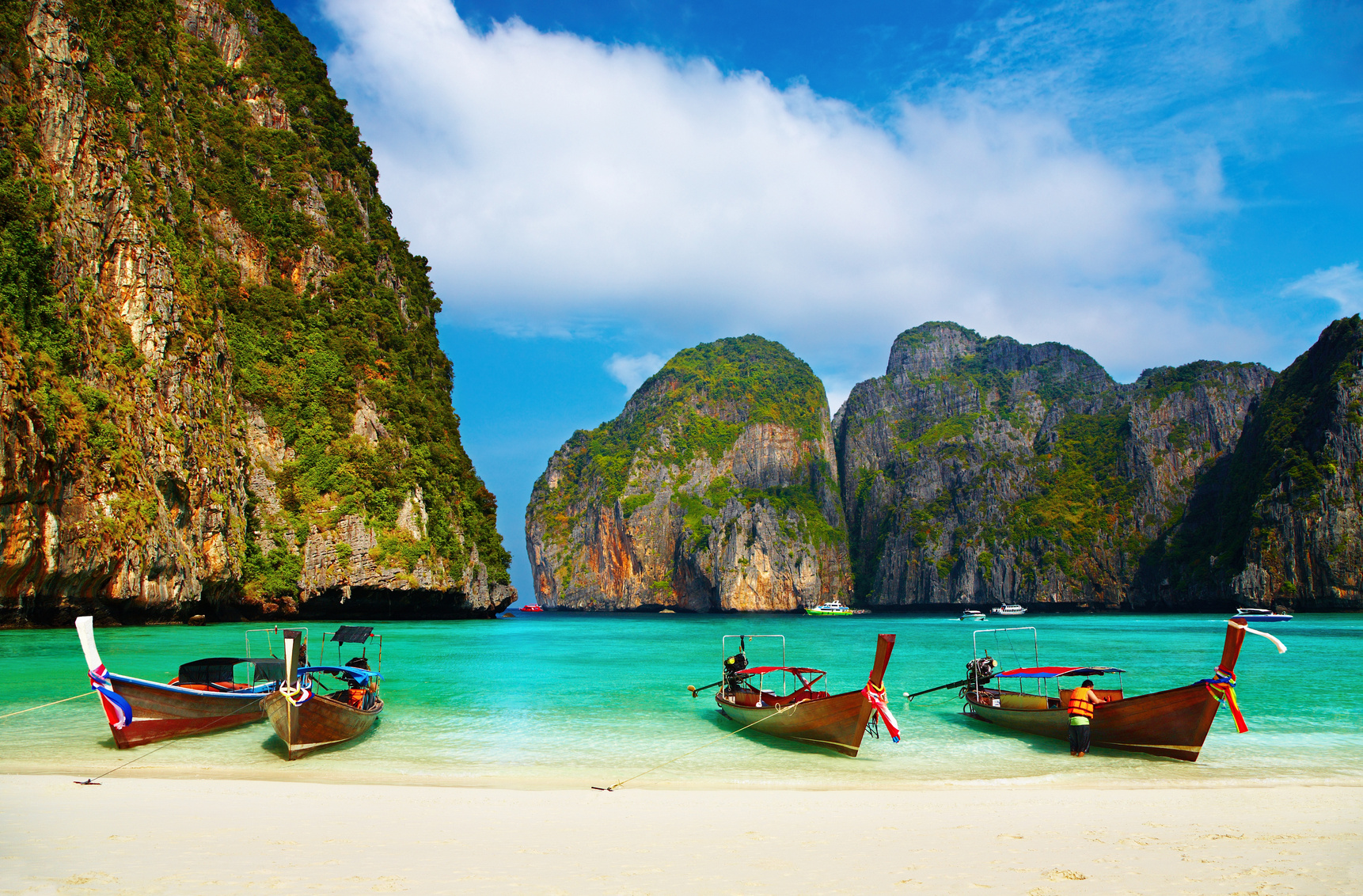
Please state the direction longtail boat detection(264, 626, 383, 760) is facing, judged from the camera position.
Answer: facing the viewer and to the left of the viewer

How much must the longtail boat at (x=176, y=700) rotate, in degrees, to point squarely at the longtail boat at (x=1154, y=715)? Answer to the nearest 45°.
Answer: approximately 90° to its left

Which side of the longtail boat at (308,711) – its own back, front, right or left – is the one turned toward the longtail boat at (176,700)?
right

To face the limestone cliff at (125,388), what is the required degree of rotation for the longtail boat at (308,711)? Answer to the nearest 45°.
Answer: approximately 135° to its right

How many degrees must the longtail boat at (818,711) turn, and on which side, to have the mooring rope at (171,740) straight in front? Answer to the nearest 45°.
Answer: approximately 135° to its right

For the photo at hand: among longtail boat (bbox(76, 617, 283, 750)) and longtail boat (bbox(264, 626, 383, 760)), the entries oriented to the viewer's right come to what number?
0

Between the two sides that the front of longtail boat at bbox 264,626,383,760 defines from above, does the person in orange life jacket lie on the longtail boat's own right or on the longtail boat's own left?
on the longtail boat's own left

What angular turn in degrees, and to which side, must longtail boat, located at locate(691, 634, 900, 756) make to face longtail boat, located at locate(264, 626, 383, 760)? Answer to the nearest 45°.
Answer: approximately 135° to its right

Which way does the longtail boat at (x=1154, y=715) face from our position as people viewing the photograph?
facing the viewer and to the right of the viewer
